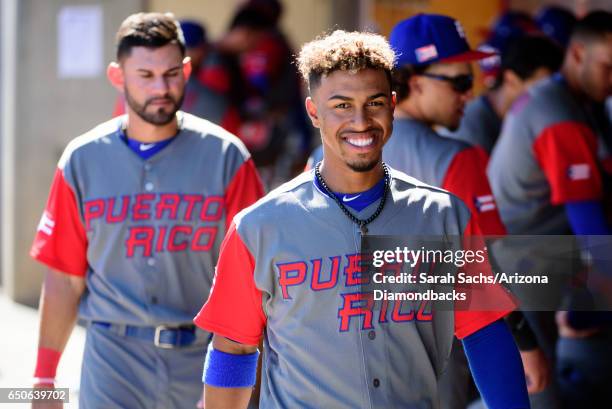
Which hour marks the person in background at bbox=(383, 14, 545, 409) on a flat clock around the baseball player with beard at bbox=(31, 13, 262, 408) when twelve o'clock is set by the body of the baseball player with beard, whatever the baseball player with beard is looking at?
The person in background is roughly at 9 o'clock from the baseball player with beard.

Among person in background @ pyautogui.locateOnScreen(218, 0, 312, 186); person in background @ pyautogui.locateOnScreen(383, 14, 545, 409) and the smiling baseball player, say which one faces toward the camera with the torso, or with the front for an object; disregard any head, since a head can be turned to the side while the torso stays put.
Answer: the smiling baseball player

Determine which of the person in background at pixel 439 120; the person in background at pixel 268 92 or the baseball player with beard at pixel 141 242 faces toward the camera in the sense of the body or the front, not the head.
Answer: the baseball player with beard

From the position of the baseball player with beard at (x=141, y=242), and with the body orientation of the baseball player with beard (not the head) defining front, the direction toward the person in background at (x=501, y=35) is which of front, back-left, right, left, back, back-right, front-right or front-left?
back-left

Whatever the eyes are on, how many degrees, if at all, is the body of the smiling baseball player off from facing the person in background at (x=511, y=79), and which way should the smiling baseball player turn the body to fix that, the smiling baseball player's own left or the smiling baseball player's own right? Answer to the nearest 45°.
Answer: approximately 180°

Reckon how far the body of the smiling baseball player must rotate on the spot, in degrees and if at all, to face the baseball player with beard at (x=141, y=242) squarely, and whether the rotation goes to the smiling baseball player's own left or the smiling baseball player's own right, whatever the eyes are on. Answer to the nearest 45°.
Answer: approximately 135° to the smiling baseball player's own right

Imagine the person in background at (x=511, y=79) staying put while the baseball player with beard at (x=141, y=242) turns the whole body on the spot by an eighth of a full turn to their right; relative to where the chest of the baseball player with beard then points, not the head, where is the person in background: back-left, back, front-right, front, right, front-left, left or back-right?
back
